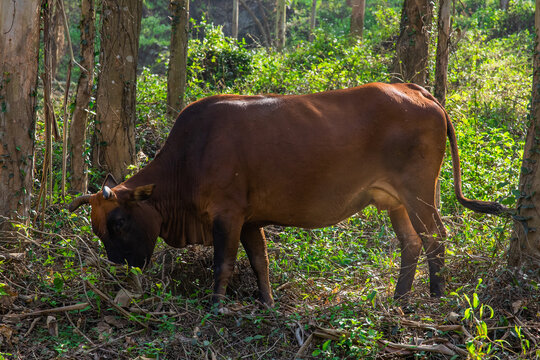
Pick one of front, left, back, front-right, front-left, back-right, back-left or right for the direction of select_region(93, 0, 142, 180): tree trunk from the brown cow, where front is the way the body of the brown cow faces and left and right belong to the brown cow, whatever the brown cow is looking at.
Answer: front-right

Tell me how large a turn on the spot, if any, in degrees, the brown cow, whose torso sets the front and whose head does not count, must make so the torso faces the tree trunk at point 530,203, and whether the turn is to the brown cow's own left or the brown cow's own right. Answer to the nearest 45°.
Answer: approximately 180°

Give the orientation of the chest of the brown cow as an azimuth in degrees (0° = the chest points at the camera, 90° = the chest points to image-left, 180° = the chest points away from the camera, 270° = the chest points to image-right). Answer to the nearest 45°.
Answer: approximately 90°

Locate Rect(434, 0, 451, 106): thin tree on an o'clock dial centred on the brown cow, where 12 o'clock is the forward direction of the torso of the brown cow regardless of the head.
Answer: The thin tree is roughly at 4 o'clock from the brown cow.

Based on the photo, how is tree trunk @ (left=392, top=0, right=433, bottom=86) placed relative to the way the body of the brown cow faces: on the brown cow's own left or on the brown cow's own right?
on the brown cow's own right

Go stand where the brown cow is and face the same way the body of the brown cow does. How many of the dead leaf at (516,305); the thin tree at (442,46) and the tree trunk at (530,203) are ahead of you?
0

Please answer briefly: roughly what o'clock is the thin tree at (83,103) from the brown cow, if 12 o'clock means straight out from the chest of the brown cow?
The thin tree is roughly at 1 o'clock from the brown cow.

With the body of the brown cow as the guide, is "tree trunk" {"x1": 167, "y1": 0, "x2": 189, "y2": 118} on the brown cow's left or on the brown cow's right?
on the brown cow's right

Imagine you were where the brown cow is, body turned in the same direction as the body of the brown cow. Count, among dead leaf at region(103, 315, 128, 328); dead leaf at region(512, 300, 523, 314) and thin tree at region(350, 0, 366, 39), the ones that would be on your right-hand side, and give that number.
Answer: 1

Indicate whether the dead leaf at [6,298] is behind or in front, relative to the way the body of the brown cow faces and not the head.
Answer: in front

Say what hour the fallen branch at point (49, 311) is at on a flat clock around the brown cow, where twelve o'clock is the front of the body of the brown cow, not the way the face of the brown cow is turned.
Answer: The fallen branch is roughly at 11 o'clock from the brown cow.

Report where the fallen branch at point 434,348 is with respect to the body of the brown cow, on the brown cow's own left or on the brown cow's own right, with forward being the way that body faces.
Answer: on the brown cow's own left

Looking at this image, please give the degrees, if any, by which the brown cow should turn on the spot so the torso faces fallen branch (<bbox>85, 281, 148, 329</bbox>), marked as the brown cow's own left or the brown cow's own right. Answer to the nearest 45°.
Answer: approximately 45° to the brown cow's own left

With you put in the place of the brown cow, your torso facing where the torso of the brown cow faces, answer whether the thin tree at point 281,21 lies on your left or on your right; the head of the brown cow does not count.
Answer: on your right

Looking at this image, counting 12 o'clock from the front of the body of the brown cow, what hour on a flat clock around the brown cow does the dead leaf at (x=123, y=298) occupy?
The dead leaf is roughly at 11 o'clock from the brown cow.

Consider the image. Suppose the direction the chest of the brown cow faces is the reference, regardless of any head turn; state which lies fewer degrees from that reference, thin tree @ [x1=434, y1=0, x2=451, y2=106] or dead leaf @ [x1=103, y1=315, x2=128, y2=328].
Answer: the dead leaf
